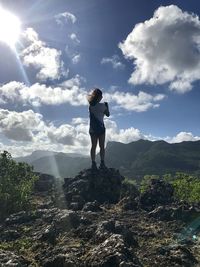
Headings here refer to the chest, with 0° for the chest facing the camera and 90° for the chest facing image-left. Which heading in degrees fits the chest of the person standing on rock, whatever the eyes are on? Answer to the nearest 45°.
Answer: approximately 180°

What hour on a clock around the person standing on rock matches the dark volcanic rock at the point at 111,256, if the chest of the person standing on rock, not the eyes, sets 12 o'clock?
The dark volcanic rock is roughly at 6 o'clock from the person standing on rock.

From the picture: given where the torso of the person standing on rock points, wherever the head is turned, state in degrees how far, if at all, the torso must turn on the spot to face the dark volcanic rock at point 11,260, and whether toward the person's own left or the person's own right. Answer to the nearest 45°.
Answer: approximately 180°

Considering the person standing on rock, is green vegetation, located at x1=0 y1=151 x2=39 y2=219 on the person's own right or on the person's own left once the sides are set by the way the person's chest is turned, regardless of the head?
on the person's own left

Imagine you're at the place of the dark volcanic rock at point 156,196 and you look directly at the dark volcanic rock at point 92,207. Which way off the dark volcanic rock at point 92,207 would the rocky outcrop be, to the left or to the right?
right
